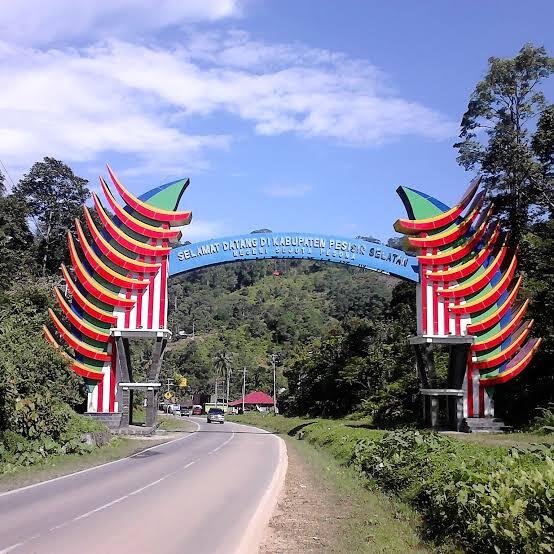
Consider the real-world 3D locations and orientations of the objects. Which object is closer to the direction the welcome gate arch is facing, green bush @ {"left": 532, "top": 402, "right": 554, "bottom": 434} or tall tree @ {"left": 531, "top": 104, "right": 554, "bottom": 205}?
the green bush

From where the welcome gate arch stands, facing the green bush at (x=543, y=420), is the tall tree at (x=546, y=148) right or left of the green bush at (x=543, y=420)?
left

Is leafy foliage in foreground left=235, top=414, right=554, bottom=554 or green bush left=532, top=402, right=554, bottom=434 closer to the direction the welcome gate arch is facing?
the leafy foliage in foreground

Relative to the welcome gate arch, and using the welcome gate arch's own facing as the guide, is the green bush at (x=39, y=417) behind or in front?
in front

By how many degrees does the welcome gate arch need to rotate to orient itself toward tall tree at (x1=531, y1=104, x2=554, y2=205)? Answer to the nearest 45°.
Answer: approximately 90° to its left

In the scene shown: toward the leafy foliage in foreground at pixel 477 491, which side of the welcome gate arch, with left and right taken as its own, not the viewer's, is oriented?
front

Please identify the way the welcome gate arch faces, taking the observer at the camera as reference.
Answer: facing the viewer

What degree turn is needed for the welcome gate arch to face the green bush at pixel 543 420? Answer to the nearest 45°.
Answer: approximately 45° to its left
